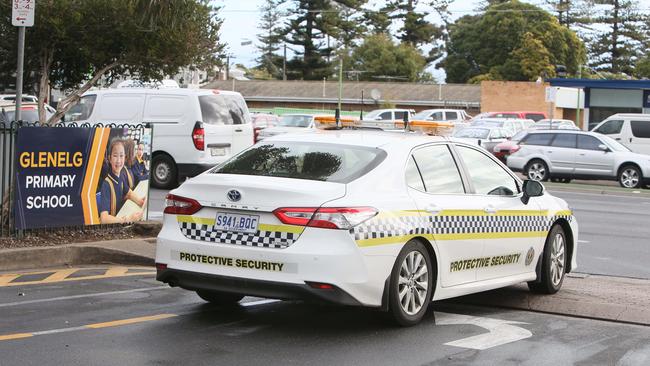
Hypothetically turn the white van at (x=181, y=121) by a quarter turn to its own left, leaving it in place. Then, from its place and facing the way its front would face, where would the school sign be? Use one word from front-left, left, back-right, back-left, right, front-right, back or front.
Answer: front-left

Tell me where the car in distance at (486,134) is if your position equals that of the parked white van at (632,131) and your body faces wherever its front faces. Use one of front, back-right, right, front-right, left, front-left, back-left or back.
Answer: front-right

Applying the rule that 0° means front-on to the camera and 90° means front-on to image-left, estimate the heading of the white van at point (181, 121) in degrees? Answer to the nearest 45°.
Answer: approximately 135°

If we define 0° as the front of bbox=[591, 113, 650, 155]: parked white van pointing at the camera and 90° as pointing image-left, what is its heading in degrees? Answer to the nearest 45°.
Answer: approximately 90°

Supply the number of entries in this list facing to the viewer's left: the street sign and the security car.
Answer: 0

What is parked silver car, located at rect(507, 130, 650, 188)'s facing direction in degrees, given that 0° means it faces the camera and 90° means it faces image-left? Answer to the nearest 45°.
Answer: approximately 270°

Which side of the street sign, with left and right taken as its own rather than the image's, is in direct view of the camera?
front

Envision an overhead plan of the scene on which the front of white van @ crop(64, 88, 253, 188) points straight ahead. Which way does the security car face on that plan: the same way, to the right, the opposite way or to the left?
to the right

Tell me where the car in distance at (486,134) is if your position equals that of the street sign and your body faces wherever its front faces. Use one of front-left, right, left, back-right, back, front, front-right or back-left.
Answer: back-left

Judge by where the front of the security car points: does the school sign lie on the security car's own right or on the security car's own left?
on the security car's own left

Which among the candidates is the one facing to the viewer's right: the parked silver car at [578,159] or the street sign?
the parked silver car
